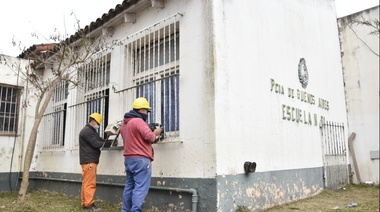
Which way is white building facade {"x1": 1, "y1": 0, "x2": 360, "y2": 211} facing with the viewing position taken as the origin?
facing the viewer and to the right of the viewer
